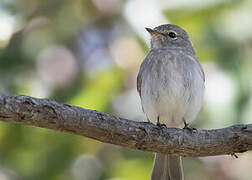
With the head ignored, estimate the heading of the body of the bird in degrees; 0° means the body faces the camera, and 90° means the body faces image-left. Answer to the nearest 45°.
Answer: approximately 0°
